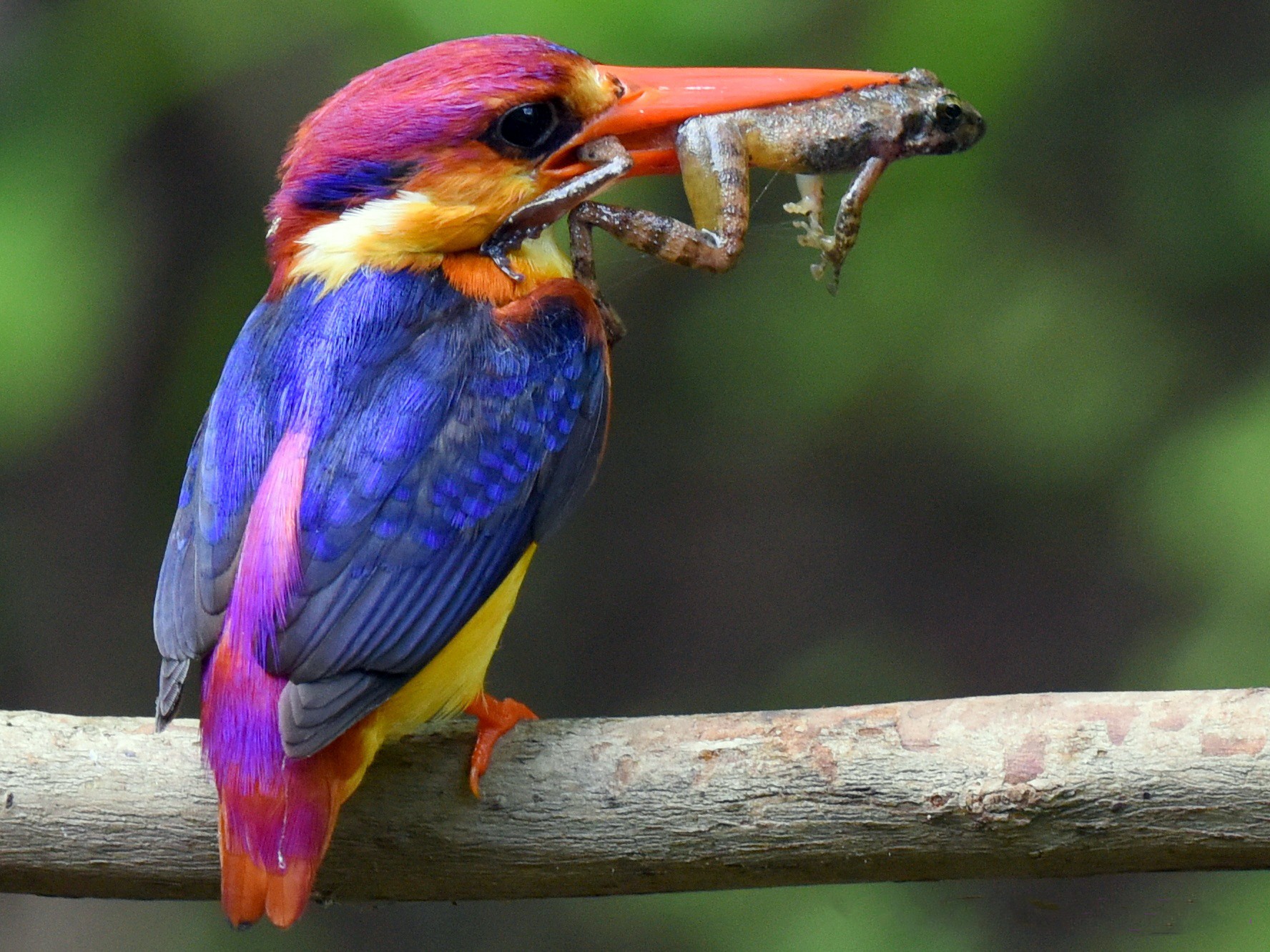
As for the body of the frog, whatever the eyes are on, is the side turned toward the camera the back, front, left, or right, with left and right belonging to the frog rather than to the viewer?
right

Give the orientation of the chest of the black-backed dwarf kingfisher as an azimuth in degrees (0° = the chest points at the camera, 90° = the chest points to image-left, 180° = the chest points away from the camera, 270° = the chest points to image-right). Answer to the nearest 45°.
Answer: approximately 225°
